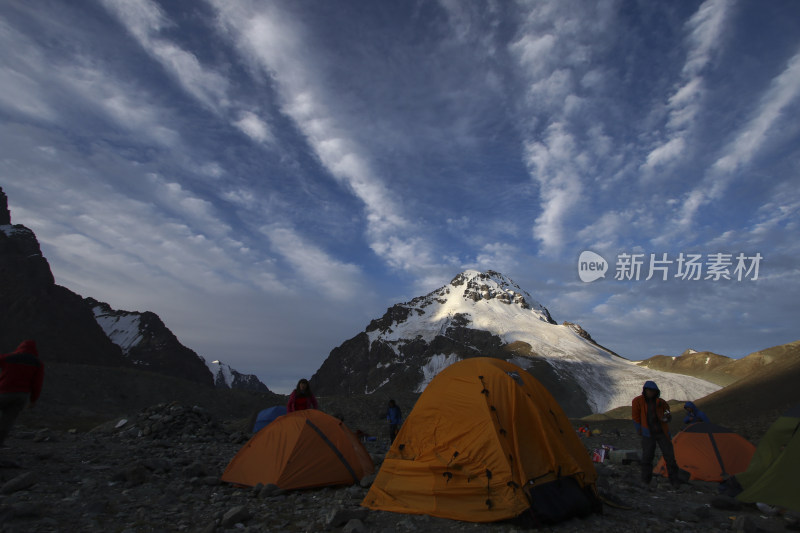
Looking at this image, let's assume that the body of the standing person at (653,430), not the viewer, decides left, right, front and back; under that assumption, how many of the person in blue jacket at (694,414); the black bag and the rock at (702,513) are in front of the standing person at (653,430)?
2

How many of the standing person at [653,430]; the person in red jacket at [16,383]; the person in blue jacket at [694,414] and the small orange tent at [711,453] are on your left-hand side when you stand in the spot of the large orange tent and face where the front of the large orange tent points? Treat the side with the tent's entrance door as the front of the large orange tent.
3

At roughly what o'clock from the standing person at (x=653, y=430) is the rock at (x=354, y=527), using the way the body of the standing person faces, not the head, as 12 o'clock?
The rock is roughly at 1 o'clock from the standing person.

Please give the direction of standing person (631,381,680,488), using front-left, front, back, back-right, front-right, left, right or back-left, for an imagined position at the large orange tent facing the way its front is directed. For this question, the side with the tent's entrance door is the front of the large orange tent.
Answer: left

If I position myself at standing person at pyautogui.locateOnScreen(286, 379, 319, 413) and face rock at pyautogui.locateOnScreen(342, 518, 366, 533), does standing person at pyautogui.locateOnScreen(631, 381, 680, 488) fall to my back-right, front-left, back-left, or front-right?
front-left

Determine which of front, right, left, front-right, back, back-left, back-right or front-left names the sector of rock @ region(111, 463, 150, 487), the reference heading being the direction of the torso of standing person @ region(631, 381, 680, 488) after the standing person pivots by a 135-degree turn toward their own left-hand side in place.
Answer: back

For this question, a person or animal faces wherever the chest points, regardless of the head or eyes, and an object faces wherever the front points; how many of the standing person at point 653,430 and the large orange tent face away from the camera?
0

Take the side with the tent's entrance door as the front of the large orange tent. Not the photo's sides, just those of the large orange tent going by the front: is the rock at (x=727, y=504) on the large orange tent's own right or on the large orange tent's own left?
on the large orange tent's own left

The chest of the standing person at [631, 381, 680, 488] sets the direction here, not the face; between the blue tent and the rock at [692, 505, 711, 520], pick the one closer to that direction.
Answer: the rock

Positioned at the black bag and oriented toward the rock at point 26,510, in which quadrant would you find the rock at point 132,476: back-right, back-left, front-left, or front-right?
front-right

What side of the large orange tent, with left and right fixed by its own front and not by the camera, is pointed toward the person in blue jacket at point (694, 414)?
left

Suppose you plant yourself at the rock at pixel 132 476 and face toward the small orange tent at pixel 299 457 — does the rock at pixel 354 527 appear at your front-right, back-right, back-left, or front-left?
front-right

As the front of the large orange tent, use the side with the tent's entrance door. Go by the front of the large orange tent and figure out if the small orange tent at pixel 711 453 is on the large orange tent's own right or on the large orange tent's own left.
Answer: on the large orange tent's own left

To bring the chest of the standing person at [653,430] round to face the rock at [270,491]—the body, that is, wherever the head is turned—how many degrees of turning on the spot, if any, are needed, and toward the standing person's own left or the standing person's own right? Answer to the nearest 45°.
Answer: approximately 45° to the standing person's own right

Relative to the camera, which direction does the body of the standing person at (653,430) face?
toward the camera

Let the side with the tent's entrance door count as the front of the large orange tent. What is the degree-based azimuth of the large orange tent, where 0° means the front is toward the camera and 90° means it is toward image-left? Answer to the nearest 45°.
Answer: approximately 315°
